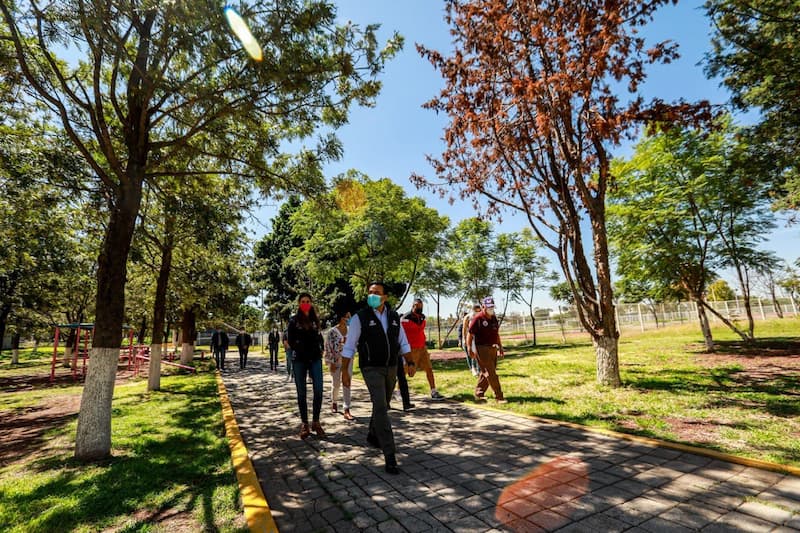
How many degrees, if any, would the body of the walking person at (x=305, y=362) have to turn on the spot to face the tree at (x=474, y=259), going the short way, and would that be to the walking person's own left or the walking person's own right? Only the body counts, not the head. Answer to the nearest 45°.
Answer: approximately 135° to the walking person's own left

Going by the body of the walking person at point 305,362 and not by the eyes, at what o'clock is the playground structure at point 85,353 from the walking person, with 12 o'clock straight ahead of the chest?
The playground structure is roughly at 5 o'clock from the walking person.

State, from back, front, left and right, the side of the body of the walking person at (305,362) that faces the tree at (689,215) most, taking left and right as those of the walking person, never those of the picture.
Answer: left

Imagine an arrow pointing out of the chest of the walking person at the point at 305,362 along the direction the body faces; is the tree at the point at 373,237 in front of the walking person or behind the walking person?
behind

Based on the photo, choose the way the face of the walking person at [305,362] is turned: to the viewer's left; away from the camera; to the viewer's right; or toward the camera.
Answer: toward the camera

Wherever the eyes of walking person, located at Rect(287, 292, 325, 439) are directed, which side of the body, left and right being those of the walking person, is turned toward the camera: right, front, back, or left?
front

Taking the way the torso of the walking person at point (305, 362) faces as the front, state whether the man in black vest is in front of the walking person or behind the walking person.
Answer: in front

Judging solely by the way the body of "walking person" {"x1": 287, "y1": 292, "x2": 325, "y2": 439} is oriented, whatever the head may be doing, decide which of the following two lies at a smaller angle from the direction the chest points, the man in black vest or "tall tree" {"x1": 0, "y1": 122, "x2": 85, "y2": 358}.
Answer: the man in black vest

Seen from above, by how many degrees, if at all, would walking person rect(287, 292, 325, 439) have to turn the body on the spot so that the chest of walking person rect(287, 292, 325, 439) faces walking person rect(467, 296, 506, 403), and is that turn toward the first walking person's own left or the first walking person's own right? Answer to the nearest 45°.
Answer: approximately 90° to the first walking person's own left

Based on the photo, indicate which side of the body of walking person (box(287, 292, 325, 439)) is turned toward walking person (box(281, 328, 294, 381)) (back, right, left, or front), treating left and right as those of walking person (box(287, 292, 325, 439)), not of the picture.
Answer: back
